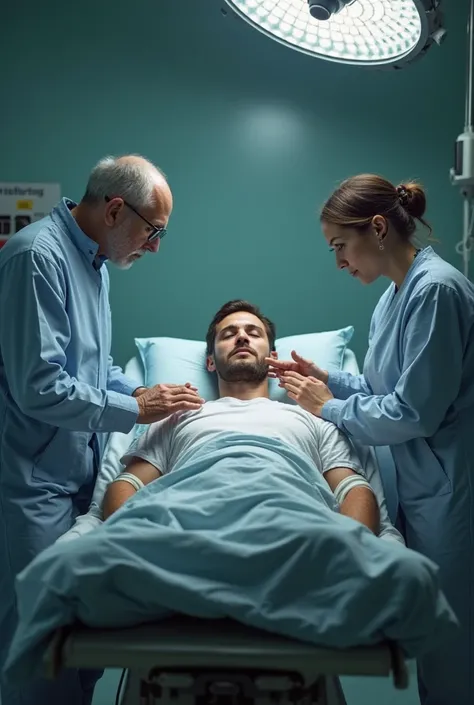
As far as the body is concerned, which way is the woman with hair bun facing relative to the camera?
to the viewer's left

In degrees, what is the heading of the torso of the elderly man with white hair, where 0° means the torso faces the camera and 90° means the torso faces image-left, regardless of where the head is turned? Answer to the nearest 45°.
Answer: approximately 270°

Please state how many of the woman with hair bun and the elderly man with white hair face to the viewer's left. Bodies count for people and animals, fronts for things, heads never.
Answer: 1

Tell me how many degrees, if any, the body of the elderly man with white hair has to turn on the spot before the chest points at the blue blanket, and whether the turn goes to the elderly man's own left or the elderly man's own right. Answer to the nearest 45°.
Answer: approximately 45° to the elderly man's own right

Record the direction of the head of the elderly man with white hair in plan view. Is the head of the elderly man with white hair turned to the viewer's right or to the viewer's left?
to the viewer's right

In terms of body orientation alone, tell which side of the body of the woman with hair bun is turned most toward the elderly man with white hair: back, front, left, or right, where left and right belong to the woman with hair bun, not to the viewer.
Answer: front

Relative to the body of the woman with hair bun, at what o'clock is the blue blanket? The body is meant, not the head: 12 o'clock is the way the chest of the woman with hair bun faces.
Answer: The blue blanket is roughly at 10 o'clock from the woman with hair bun.

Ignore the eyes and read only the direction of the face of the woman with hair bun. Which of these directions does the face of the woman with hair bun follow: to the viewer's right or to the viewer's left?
to the viewer's left

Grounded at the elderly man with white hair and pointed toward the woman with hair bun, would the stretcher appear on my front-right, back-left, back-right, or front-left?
front-right

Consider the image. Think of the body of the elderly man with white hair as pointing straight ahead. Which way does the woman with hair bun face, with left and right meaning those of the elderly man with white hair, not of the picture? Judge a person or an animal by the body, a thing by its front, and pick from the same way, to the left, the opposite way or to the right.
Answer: the opposite way

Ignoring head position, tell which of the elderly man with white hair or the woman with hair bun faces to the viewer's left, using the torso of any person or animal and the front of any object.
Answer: the woman with hair bun
